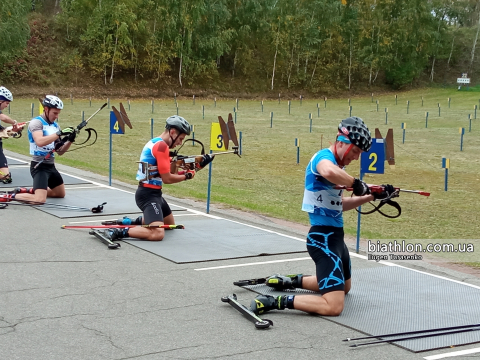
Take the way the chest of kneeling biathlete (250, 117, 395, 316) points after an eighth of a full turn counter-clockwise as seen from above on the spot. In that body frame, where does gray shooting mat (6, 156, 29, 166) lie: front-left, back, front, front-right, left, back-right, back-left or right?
left

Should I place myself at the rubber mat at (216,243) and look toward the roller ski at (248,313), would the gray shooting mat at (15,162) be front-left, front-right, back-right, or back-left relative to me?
back-right

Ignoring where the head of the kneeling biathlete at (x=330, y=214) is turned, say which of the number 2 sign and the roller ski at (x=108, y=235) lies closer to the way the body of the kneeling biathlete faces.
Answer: the number 2 sign

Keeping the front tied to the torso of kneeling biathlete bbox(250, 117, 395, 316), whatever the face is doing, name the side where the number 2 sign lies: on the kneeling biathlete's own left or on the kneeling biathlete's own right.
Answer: on the kneeling biathlete's own left

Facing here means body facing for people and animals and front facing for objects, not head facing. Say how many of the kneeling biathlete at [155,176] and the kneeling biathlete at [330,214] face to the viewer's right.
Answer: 2

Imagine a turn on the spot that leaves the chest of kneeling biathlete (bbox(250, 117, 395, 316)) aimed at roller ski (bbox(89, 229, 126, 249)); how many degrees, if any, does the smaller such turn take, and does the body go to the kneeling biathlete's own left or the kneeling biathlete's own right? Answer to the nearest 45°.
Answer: approximately 135° to the kneeling biathlete's own left

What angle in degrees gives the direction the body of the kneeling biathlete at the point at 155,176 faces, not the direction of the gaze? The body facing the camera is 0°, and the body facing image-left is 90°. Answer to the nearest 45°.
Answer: approximately 270°

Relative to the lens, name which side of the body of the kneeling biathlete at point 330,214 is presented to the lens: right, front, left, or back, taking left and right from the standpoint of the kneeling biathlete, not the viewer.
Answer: right

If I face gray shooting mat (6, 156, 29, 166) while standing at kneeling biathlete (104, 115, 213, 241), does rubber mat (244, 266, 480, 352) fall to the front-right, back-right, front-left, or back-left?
back-right

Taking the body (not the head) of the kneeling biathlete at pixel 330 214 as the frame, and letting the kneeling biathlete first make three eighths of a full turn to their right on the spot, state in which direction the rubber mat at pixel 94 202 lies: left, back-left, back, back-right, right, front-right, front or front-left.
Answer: right
